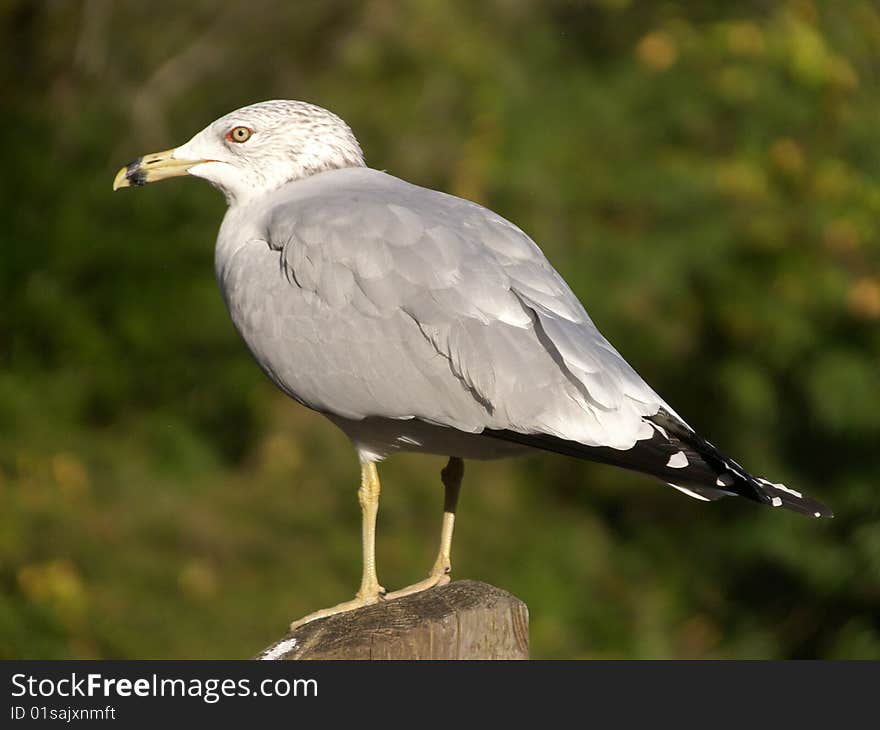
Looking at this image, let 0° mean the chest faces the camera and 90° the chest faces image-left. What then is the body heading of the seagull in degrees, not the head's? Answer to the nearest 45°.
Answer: approximately 90°
